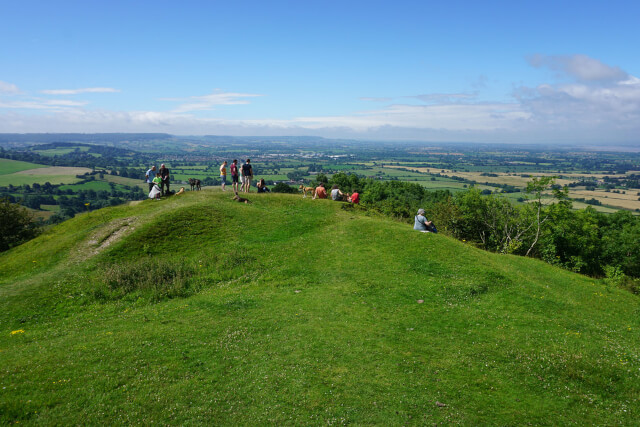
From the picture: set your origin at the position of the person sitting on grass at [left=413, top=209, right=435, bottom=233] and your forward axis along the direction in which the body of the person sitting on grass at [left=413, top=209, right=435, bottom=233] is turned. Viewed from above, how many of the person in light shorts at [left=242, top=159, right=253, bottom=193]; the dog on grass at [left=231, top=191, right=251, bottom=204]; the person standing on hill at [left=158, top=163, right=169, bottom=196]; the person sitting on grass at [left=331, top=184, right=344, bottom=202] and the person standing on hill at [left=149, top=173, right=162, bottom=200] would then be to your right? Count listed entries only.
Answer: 0

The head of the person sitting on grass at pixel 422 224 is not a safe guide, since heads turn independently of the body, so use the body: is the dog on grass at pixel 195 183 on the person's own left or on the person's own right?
on the person's own left

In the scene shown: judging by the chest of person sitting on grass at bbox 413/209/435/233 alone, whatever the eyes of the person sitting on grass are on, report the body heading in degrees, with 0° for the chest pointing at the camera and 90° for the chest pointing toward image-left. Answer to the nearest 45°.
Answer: approximately 225°

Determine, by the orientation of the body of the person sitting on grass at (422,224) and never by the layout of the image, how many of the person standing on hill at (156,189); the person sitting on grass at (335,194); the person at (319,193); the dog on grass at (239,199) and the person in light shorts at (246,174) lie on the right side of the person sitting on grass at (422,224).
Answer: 0

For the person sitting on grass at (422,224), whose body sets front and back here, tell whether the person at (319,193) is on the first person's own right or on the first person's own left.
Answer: on the first person's own left

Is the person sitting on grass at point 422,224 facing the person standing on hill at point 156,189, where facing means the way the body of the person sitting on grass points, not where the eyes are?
no

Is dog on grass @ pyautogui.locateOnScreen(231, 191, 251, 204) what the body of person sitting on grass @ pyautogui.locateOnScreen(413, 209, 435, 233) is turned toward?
no

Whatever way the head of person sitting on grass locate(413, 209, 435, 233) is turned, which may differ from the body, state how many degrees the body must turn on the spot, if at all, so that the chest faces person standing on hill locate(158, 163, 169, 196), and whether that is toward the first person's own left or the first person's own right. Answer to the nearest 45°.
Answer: approximately 135° to the first person's own left

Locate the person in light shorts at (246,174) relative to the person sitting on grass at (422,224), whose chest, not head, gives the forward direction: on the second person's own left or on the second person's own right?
on the second person's own left
